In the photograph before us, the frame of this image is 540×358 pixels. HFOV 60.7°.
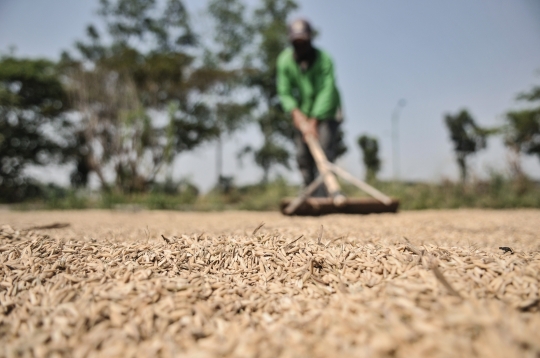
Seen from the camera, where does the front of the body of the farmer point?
toward the camera

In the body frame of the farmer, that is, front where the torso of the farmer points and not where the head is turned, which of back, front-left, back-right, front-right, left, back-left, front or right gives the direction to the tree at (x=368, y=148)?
back

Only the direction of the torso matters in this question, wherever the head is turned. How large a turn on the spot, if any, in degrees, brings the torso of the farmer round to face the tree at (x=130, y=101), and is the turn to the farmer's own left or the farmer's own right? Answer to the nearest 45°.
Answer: approximately 135° to the farmer's own right

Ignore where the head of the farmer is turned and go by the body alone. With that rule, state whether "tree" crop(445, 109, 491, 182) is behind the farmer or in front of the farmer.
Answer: behind

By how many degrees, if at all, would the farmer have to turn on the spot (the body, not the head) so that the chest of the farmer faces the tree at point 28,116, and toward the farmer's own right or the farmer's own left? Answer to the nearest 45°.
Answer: approximately 135° to the farmer's own right

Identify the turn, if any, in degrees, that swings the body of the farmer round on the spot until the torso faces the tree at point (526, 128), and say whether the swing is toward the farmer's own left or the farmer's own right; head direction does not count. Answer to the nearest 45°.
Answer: approximately 135° to the farmer's own left
